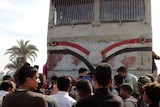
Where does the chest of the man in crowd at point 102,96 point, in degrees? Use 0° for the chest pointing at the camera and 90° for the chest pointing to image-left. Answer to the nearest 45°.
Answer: approximately 180°

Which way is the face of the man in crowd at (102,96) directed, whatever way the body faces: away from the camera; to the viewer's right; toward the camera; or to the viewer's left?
away from the camera

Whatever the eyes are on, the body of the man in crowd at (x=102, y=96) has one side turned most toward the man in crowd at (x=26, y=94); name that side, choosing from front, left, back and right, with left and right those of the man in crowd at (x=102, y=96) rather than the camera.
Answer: left
